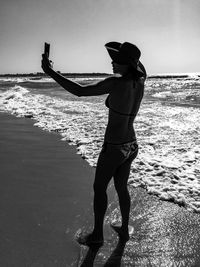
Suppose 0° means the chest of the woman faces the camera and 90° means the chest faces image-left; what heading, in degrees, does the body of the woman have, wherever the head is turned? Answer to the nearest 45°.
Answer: approximately 135°
